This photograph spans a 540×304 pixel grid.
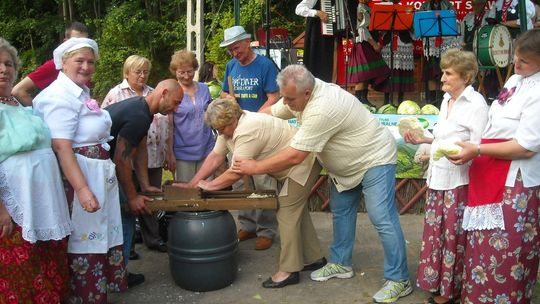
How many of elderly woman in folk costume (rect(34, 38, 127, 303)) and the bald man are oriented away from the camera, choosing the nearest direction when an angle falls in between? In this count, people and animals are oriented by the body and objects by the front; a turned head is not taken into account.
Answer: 0

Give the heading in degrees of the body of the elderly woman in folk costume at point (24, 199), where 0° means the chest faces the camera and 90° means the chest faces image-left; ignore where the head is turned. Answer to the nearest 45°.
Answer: approximately 315°

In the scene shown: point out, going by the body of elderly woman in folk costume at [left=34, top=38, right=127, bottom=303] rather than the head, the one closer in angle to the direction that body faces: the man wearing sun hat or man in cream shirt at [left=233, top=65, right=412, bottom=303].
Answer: the man in cream shirt

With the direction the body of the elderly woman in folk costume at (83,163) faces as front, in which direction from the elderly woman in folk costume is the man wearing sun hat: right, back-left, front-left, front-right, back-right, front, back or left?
left

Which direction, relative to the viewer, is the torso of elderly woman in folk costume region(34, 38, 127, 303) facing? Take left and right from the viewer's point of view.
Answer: facing the viewer and to the right of the viewer

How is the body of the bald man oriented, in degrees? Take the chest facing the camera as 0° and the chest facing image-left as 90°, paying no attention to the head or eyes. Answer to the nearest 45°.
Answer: approximately 270°

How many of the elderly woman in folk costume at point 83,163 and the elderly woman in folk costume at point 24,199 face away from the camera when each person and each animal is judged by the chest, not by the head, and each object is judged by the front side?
0

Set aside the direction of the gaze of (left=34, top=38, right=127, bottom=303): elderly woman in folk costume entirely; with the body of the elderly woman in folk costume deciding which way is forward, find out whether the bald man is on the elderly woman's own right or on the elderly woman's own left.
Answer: on the elderly woman's own left

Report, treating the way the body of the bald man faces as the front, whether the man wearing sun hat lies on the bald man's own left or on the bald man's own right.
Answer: on the bald man's own left
